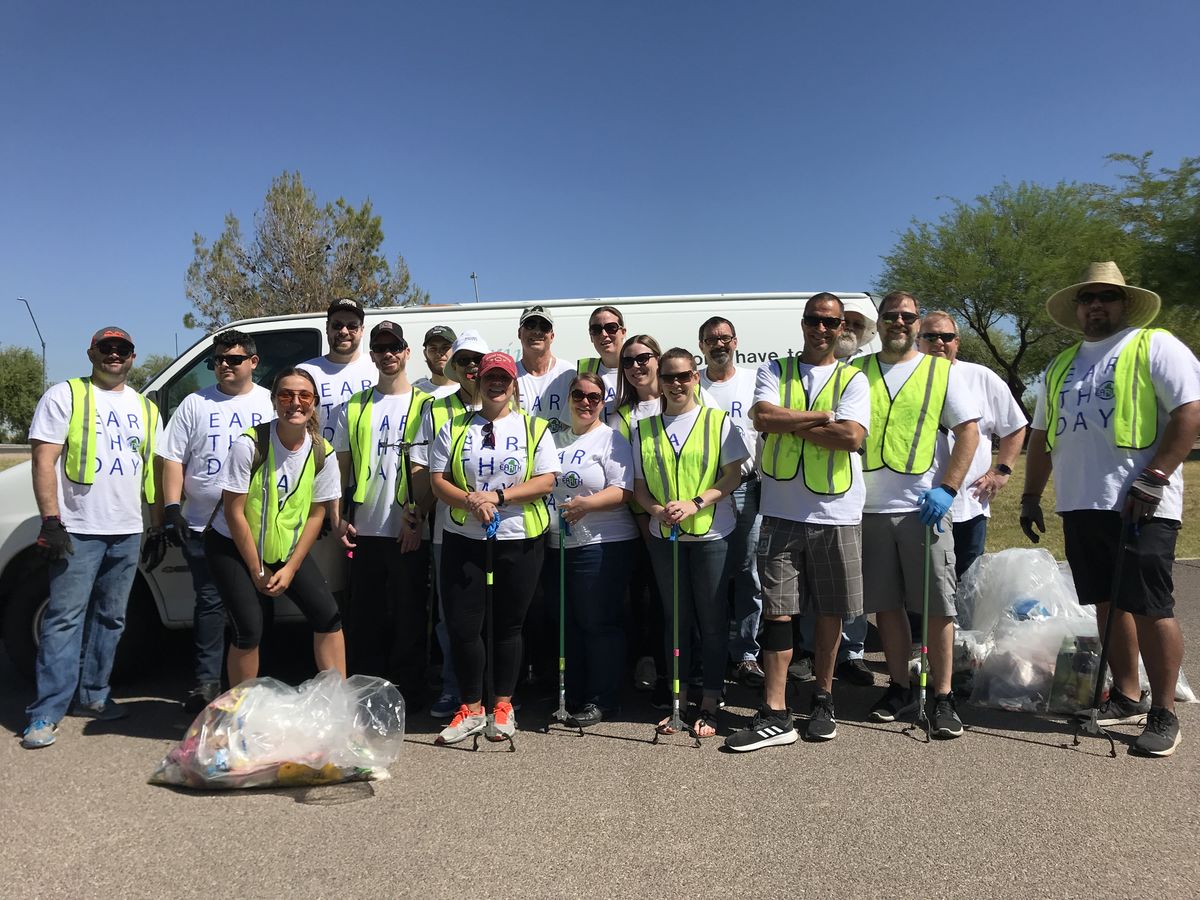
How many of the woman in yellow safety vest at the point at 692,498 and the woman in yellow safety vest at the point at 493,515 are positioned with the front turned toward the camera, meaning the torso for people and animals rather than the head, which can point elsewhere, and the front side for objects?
2

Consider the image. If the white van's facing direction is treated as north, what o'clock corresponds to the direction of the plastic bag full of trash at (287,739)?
The plastic bag full of trash is roughly at 9 o'clock from the white van.

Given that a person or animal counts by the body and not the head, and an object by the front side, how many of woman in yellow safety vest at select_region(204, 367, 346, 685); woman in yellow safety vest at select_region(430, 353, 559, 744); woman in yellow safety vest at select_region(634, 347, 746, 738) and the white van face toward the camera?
3

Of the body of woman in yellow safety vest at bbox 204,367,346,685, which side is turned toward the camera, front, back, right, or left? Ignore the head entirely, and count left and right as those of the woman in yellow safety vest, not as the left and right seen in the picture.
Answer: front

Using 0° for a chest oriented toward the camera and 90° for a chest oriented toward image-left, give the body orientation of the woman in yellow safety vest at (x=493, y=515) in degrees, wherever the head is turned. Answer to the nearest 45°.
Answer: approximately 0°

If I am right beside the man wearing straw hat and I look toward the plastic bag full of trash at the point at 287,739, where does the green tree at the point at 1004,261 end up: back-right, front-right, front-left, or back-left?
back-right

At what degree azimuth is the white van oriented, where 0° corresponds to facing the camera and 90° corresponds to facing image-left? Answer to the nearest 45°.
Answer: approximately 90°

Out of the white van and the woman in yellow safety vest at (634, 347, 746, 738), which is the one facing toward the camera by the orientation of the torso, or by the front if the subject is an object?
the woman in yellow safety vest

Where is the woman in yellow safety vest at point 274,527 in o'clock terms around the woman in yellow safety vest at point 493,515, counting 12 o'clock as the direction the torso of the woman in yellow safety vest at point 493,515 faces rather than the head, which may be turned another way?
the woman in yellow safety vest at point 274,527 is roughly at 3 o'clock from the woman in yellow safety vest at point 493,515.

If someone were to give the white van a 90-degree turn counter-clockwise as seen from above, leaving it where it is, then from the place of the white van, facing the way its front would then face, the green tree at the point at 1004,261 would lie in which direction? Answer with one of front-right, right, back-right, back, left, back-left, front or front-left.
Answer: back-left

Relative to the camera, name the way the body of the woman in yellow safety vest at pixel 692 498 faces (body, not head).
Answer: toward the camera

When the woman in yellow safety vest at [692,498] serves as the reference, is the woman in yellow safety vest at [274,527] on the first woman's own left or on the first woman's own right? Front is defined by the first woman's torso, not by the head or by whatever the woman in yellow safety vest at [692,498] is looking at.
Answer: on the first woman's own right
